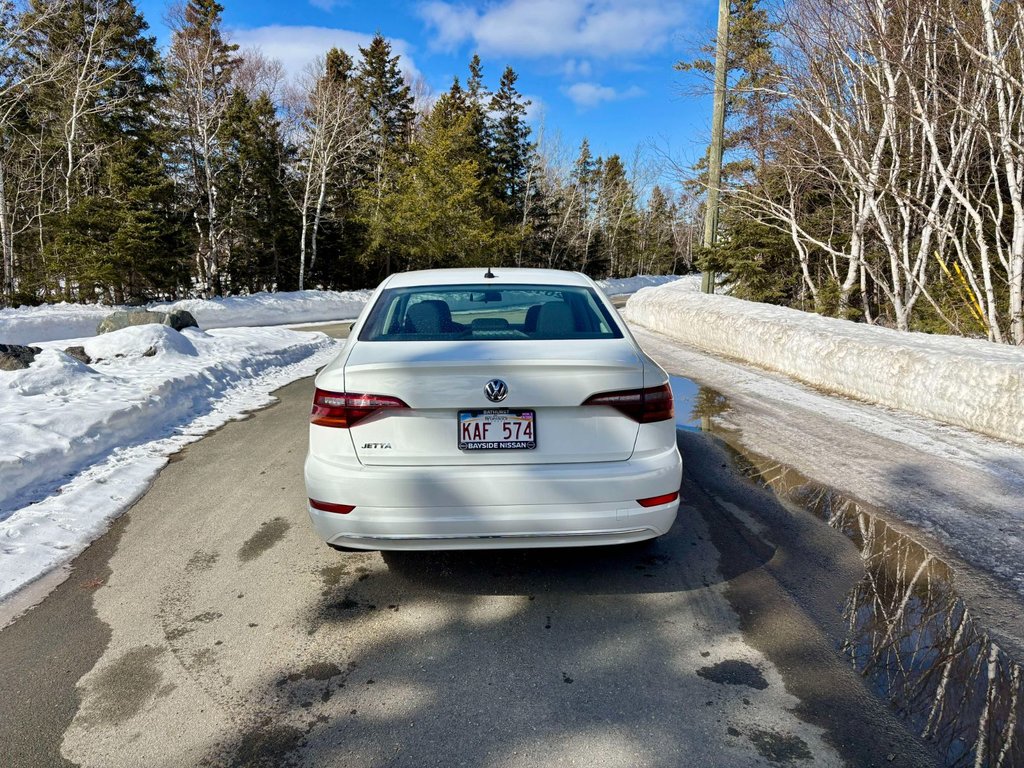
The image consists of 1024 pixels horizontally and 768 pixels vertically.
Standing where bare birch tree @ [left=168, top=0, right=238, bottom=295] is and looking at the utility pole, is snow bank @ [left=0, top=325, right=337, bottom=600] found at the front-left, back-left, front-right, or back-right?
front-right

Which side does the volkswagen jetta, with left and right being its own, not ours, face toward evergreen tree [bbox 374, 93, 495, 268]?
front

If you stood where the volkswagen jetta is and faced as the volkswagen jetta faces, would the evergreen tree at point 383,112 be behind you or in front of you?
in front

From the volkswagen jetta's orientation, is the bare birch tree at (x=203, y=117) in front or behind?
in front

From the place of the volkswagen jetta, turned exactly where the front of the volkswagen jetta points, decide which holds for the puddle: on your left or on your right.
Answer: on your right

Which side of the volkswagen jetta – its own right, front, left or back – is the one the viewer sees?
back

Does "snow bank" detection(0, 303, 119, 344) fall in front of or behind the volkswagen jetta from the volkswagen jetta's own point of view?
in front

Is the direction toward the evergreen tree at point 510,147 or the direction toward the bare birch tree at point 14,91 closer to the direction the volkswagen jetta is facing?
the evergreen tree

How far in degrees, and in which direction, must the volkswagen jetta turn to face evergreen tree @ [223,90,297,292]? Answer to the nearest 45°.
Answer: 0° — it already faces it

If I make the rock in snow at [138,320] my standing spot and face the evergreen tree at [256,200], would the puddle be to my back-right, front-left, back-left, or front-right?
back-right

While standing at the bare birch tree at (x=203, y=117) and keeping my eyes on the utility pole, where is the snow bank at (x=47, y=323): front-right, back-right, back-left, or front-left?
front-right

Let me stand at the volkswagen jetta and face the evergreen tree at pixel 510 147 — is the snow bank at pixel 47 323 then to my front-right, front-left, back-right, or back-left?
front-left

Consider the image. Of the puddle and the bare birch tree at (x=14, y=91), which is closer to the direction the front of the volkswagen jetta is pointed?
the bare birch tree
